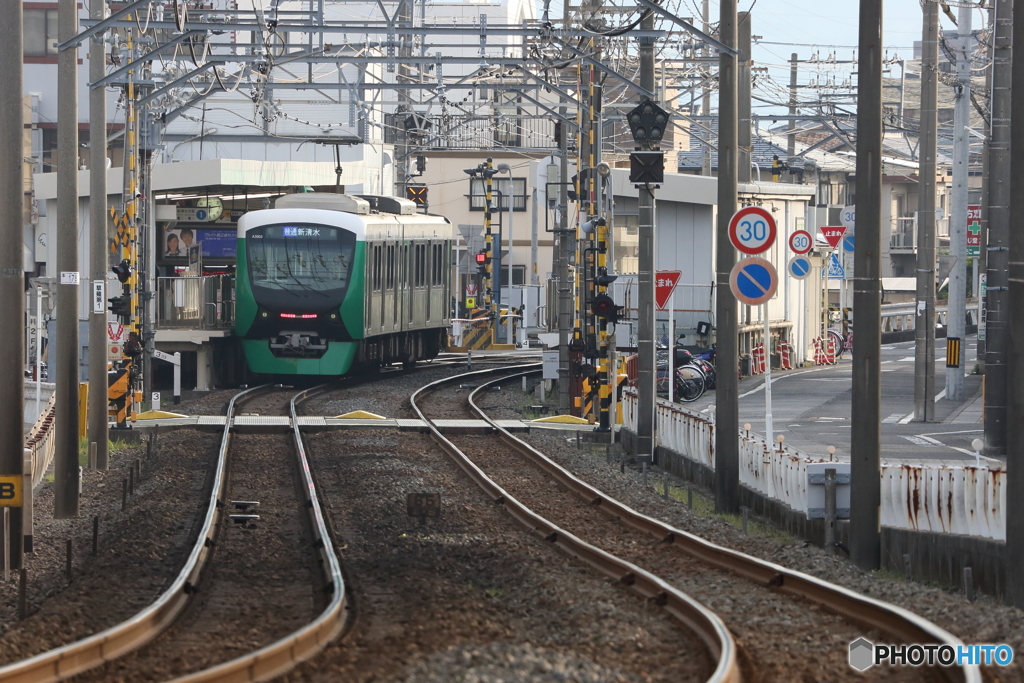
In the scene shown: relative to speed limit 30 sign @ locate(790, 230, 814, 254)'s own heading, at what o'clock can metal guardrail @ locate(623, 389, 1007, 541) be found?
The metal guardrail is roughly at 12 o'clock from the speed limit 30 sign.

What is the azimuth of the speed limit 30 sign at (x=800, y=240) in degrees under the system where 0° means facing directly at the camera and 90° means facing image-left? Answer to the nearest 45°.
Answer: approximately 0°

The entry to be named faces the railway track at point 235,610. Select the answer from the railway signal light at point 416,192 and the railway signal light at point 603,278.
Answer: the railway signal light at point 416,192

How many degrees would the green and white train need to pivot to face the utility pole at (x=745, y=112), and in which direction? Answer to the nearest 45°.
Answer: approximately 90° to its left
